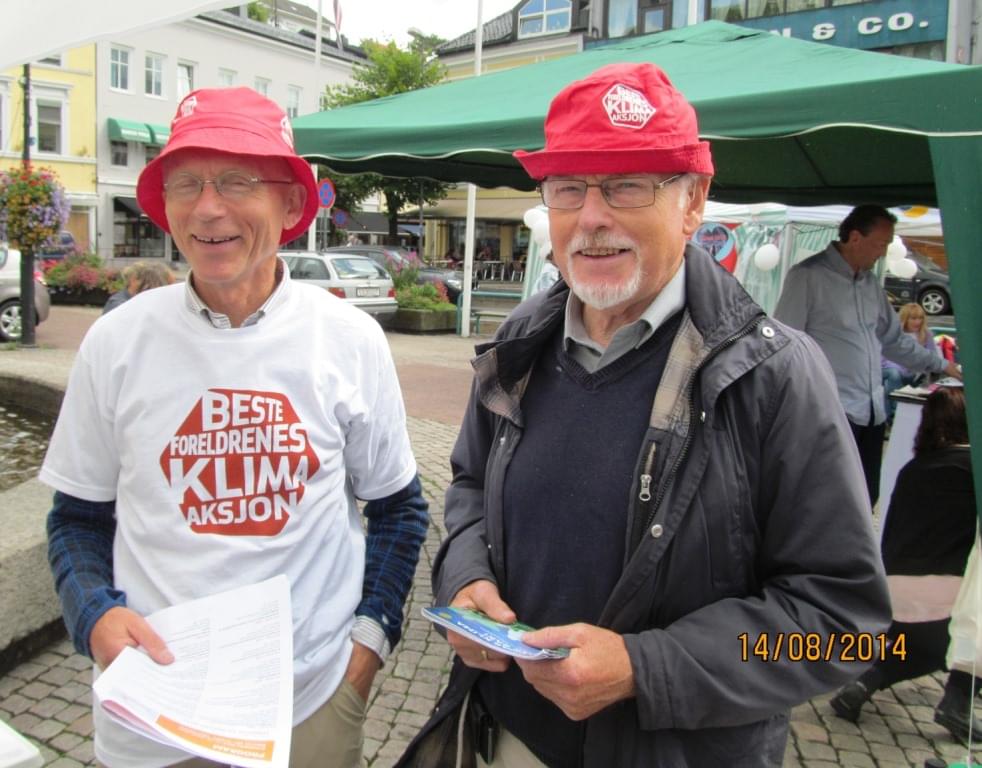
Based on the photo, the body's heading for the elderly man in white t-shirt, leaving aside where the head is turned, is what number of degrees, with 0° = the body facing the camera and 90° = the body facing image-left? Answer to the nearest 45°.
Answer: approximately 0°

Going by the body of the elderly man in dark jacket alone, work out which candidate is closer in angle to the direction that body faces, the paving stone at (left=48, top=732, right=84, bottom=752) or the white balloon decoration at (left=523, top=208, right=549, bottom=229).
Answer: the paving stone

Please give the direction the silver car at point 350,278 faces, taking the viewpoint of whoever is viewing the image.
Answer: facing away from the viewer and to the left of the viewer

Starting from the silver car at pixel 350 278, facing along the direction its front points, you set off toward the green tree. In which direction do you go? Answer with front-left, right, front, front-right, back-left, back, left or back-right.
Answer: front-right

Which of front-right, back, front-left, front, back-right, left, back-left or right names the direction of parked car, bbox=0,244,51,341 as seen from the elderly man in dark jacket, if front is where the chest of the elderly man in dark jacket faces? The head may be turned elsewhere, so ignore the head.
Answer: right

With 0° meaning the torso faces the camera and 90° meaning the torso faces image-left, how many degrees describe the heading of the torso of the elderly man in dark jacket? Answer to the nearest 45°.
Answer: approximately 45°

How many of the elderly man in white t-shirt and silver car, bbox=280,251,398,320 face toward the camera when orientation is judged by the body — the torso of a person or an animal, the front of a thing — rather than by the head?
1

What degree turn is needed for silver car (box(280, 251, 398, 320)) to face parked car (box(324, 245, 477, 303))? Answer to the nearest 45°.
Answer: approximately 45° to its right
